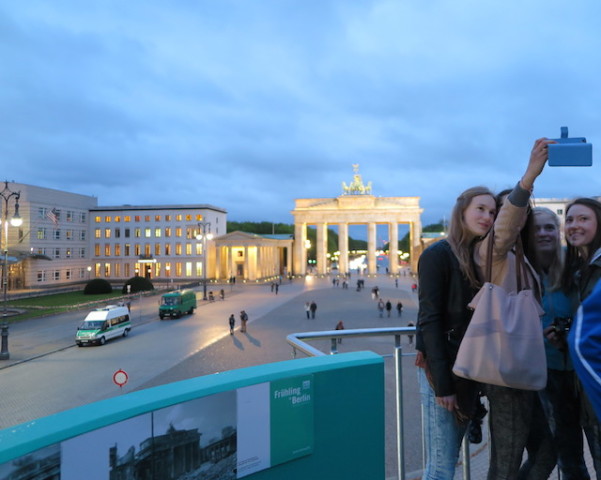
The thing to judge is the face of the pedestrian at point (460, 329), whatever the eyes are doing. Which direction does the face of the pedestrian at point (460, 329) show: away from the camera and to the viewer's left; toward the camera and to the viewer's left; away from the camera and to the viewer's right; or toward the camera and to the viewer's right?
toward the camera and to the viewer's right

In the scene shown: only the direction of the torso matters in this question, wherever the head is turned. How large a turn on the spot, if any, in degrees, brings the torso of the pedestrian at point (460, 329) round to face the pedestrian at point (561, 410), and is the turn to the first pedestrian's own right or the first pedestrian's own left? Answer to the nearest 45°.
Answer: approximately 90° to the first pedestrian's own left

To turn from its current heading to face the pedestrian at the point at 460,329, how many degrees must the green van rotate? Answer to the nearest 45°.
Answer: approximately 45° to its left

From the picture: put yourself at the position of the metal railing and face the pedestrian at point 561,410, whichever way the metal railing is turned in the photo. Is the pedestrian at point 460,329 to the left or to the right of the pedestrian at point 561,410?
right

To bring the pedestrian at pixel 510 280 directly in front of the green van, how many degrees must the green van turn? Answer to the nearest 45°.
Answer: approximately 45° to its left

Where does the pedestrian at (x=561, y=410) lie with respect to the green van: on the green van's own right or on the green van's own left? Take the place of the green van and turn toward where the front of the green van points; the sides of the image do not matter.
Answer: on the green van's own left

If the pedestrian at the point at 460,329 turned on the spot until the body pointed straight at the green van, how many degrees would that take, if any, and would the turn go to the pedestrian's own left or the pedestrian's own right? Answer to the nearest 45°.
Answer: approximately 180°

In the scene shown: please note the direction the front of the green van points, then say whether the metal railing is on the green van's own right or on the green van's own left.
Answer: on the green van's own left
